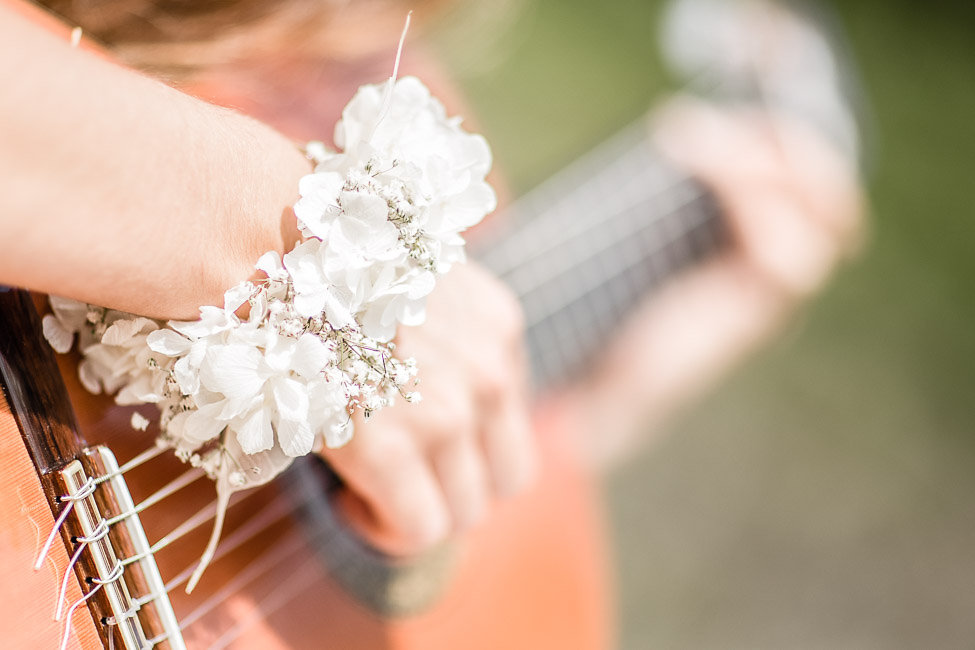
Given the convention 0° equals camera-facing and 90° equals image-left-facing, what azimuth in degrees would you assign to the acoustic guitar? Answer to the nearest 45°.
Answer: approximately 315°
